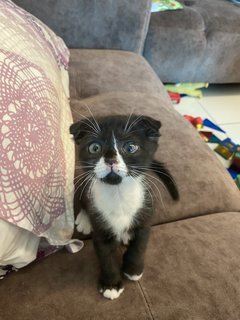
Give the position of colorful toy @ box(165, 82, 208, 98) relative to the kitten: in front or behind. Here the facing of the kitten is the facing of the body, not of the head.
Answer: behind

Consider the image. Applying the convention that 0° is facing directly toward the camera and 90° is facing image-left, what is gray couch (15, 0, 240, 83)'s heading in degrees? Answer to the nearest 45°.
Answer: approximately 0°

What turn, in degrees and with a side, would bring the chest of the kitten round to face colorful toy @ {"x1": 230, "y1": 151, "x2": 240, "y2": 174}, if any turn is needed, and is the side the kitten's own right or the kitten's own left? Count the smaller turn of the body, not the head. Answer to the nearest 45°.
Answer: approximately 135° to the kitten's own left

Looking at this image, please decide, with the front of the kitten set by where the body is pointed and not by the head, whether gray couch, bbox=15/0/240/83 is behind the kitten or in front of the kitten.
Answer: behind

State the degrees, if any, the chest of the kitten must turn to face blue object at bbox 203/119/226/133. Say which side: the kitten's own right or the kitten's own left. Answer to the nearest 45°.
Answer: approximately 180°

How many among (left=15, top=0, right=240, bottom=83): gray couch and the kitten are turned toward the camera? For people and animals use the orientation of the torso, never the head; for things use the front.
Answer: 2

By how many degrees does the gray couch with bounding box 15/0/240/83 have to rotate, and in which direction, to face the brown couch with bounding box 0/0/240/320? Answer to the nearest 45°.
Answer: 0° — it already faces it

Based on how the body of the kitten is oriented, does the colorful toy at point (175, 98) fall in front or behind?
behind
